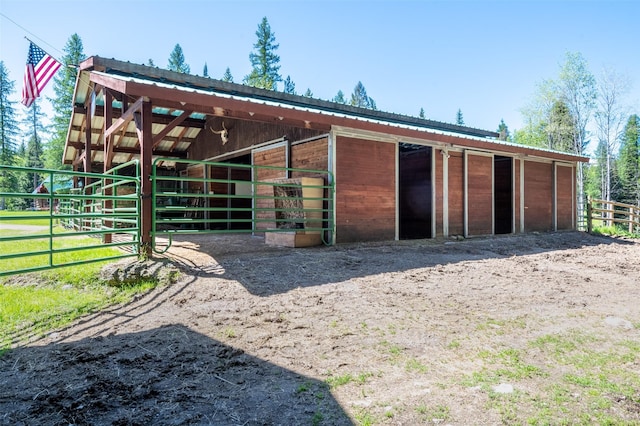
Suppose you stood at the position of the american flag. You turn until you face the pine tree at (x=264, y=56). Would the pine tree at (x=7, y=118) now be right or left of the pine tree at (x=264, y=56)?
left
